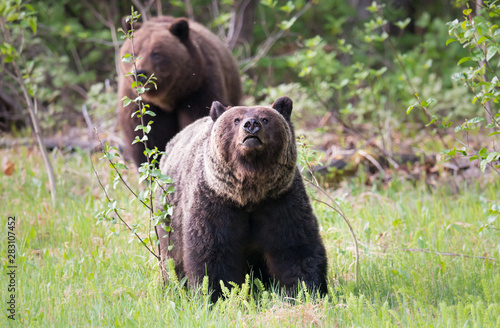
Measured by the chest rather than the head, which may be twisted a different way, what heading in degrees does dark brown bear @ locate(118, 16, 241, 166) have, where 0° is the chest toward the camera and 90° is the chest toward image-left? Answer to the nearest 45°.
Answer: approximately 45°

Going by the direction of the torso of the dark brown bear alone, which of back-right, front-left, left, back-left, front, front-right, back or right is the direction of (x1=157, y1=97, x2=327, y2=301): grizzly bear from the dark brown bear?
front-left
